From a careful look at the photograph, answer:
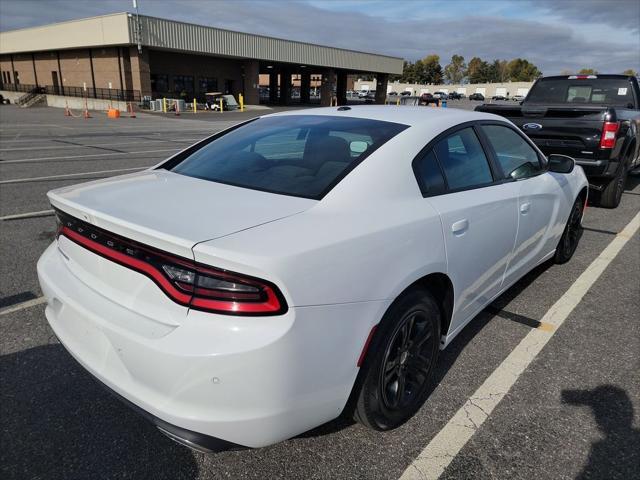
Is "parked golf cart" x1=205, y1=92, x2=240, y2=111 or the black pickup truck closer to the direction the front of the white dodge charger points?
the black pickup truck

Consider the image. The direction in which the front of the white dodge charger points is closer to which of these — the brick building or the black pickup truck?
the black pickup truck

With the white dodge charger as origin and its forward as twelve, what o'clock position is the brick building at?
The brick building is roughly at 10 o'clock from the white dodge charger.

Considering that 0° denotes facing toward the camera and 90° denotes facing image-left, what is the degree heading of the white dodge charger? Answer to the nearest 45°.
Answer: approximately 225°

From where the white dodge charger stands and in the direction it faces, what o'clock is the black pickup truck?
The black pickup truck is roughly at 12 o'clock from the white dodge charger.

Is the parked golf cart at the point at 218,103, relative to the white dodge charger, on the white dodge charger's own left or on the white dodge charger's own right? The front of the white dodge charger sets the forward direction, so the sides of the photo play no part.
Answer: on the white dodge charger's own left
